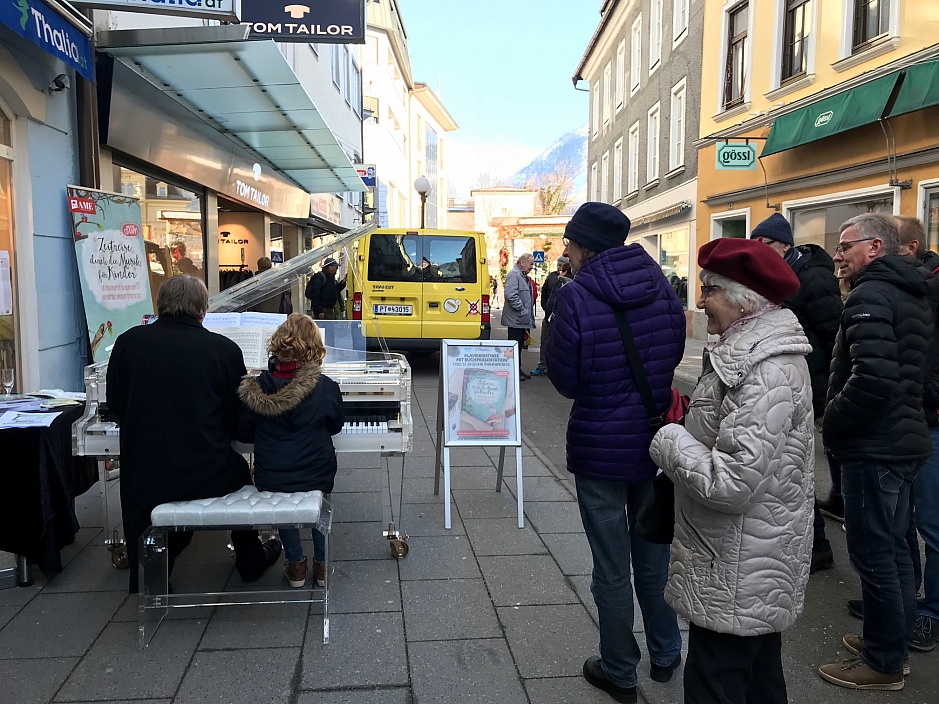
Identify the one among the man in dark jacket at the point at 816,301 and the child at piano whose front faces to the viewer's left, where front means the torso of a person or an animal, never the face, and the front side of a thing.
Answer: the man in dark jacket

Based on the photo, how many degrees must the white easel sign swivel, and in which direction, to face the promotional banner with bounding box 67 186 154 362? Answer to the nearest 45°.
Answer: approximately 135° to its right

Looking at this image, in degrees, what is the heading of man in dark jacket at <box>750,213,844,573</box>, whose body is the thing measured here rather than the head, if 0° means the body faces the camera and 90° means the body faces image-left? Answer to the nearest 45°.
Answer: approximately 90°

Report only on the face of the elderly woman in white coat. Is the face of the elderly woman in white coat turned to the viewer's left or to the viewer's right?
to the viewer's left

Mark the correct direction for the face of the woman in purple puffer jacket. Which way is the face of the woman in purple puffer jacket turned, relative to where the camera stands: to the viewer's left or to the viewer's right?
to the viewer's left

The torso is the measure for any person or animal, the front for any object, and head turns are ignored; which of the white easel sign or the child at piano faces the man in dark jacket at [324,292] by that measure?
the child at piano

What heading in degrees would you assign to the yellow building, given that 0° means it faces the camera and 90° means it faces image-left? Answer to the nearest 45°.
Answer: approximately 45°

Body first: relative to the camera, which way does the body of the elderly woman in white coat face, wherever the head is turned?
to the viewer's left

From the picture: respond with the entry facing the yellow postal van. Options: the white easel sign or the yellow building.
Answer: the yellow building

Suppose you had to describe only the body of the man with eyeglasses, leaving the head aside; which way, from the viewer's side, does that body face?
to the viewer's left
